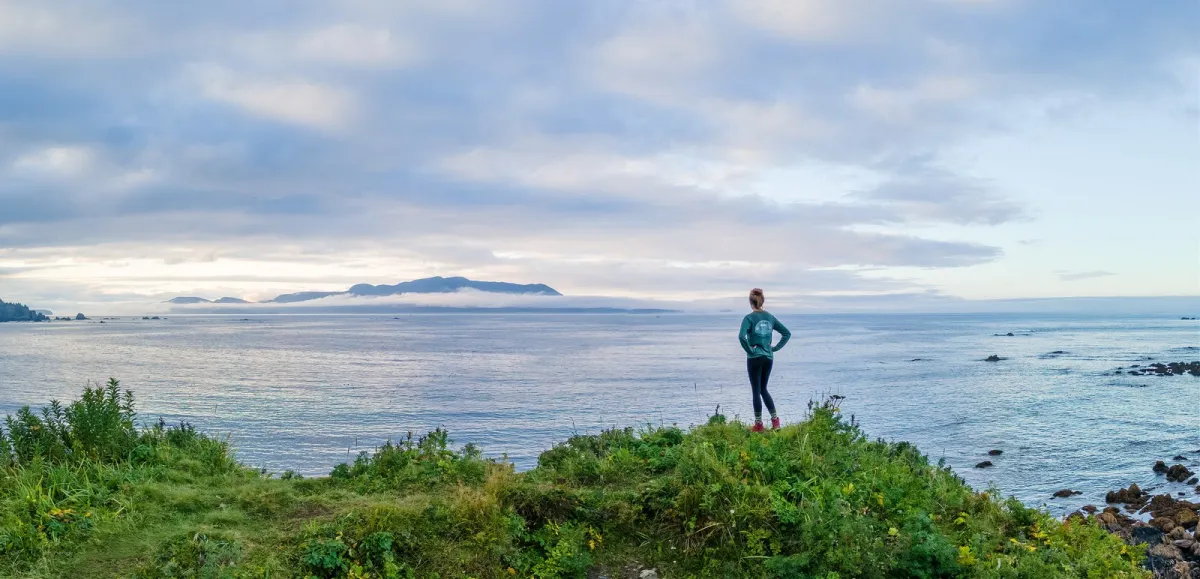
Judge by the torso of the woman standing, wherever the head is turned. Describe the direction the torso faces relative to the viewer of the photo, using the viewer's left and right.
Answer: facing away from the viewer and to the left of the viewer

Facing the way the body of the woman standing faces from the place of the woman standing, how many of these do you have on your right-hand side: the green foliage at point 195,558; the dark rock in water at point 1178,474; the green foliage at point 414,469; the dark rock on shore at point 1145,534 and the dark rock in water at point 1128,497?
3

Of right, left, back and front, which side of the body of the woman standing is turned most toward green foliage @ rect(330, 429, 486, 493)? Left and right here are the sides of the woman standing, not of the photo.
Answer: left

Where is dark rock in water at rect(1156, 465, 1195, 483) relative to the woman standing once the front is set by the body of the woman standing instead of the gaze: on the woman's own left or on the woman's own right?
on the woman's own right

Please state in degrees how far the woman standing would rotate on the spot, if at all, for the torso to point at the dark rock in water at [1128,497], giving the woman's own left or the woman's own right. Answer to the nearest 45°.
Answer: approximately 90° to the woman's own right

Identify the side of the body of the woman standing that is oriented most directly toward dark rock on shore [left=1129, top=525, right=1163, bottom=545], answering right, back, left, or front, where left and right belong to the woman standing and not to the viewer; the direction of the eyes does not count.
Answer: right
